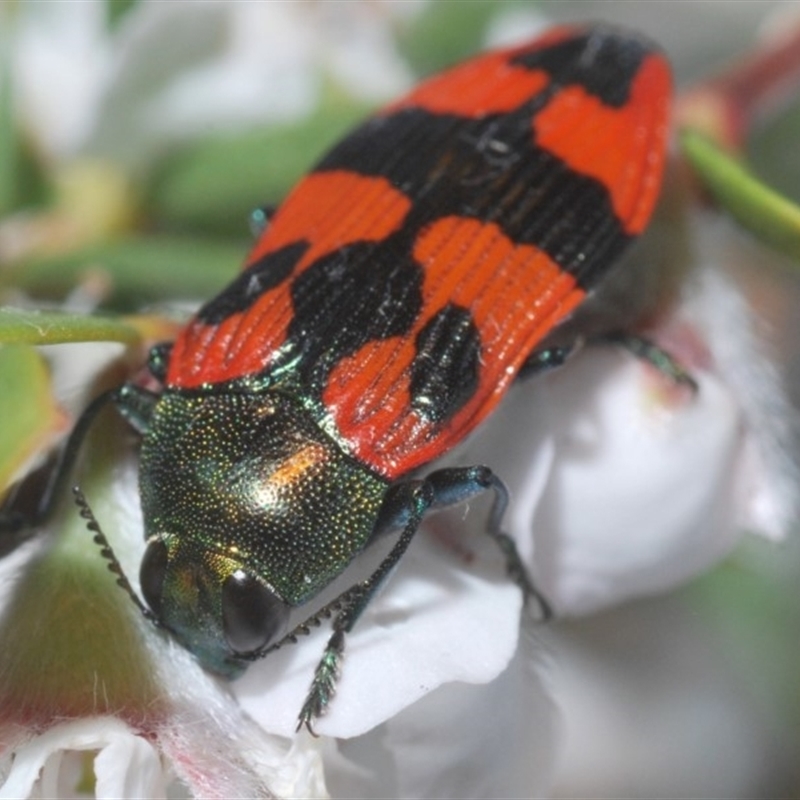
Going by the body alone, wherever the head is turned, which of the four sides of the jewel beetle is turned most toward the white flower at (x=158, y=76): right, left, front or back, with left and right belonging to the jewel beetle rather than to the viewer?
right

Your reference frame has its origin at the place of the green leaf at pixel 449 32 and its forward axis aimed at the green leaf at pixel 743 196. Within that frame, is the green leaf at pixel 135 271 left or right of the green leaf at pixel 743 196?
right

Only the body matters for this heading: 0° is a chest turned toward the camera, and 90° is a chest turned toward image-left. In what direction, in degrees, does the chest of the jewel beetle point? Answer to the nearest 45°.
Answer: approximately 45°

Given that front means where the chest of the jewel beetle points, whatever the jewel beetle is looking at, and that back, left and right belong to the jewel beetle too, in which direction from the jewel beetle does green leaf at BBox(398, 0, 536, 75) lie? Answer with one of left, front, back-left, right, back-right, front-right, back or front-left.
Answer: back-right
